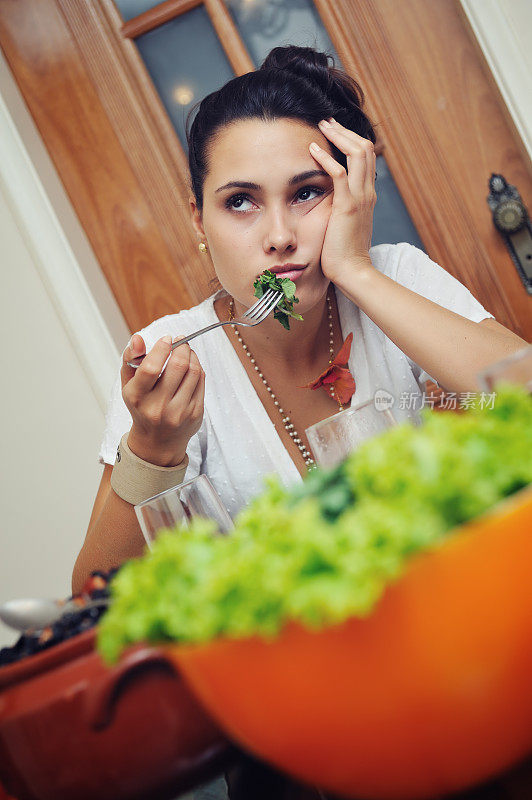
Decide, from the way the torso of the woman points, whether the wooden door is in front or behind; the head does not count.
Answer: behind

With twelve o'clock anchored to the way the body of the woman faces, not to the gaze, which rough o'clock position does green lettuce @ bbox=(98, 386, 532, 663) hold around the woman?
The green lettuce is roughly at 12 o'clock from the woman.

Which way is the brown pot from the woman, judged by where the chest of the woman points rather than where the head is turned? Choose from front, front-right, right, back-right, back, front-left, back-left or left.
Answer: front

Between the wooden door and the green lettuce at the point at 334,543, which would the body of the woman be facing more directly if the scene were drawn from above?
the green lettuce

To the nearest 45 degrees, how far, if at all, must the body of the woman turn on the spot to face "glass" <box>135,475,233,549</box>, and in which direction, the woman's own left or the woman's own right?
0° — they already face it

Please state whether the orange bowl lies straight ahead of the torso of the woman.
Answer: yes

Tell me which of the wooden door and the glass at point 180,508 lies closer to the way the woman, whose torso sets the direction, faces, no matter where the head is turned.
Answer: the glass

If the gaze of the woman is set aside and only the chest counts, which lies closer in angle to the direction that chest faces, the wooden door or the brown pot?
the brown pot

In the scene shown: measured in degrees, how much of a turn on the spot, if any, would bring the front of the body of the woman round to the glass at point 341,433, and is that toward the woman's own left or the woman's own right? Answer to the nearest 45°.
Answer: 0° — they already face it

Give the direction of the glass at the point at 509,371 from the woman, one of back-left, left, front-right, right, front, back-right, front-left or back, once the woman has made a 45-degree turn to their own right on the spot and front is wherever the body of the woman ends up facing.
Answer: front-left

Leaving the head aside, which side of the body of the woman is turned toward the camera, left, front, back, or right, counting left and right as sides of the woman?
front
